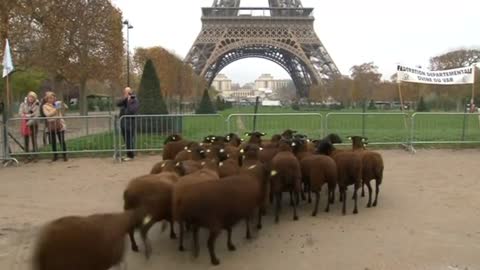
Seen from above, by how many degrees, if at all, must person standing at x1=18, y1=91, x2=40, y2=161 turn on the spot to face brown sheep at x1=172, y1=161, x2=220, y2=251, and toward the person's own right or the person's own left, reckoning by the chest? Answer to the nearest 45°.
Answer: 0° — they already face it

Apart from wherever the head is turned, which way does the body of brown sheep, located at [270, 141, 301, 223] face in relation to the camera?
away from the camera

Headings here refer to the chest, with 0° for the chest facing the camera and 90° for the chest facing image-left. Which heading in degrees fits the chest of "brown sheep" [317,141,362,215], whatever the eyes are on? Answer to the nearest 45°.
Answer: approximately 135°

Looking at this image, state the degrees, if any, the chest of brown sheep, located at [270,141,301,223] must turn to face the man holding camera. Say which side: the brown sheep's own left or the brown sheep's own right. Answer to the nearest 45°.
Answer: approximately 45° to the brown sheep's own left

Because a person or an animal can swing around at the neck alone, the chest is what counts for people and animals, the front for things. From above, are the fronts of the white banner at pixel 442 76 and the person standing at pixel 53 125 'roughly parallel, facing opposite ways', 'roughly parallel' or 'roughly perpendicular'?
roughly perpendicular
